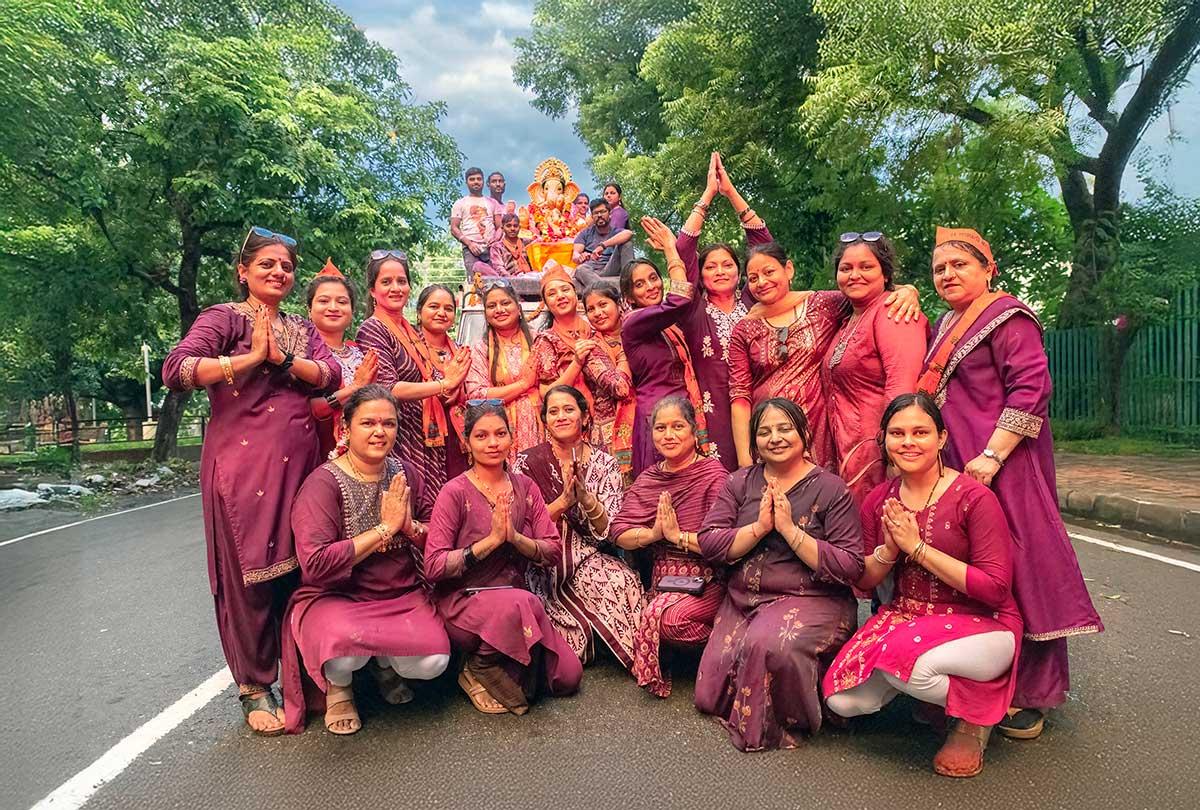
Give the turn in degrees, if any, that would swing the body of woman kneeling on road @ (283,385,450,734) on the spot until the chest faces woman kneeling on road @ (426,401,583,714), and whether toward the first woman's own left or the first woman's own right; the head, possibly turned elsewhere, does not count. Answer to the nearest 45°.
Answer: approximately 45° to the first woman's own left

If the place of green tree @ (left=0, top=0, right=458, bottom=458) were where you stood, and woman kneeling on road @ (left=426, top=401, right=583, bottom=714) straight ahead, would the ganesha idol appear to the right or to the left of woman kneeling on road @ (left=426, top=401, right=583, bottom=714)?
left

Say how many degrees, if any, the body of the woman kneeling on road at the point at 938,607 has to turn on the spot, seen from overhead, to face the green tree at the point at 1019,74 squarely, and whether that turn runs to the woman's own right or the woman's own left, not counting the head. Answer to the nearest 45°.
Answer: approximately 135° to the woman's own right

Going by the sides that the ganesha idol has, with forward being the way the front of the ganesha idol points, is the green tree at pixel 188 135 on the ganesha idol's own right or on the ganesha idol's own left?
on the ganesha idol's own right

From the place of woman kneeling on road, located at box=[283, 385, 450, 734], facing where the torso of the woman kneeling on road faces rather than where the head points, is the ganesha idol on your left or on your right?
on your left

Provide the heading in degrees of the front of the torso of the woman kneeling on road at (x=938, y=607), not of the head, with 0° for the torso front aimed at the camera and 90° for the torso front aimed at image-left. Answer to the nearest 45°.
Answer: approximately 45°

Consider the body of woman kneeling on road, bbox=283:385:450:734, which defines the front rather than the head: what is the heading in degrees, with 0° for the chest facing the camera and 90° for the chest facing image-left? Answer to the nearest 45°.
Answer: approximately 315°
